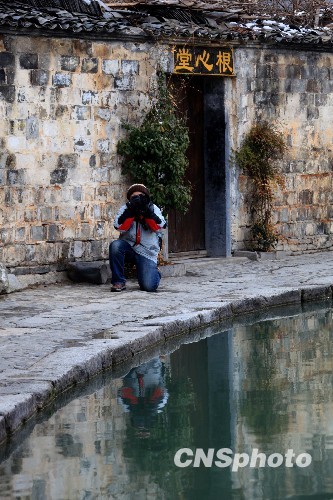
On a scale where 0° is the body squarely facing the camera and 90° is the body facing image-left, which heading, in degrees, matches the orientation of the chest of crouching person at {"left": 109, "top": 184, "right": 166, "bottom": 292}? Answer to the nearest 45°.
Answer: approximately 0°

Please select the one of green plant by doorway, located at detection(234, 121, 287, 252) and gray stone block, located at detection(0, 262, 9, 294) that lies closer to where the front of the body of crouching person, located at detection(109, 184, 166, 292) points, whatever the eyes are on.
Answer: the gray stone block

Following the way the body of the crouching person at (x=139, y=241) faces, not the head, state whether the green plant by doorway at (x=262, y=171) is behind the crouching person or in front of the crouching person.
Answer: behind

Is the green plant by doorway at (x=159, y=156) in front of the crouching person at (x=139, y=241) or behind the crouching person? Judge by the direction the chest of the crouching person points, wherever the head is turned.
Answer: behind

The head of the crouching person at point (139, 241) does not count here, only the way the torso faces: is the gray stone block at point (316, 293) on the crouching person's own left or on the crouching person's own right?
on the crouching person's own left

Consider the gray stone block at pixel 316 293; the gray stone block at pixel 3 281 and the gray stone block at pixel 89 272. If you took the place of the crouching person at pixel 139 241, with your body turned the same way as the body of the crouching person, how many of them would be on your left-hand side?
1

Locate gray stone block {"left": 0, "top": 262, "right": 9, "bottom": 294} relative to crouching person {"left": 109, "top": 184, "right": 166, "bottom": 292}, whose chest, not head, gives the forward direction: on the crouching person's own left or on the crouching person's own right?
on the crouching person's own right

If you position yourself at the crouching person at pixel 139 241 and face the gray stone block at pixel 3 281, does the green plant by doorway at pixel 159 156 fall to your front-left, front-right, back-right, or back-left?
back-right

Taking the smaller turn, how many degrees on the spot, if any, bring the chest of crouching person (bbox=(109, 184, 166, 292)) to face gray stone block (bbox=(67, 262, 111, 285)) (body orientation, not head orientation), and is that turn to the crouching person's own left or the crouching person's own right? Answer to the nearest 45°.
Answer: approximately 135° to the crouching person's own right
